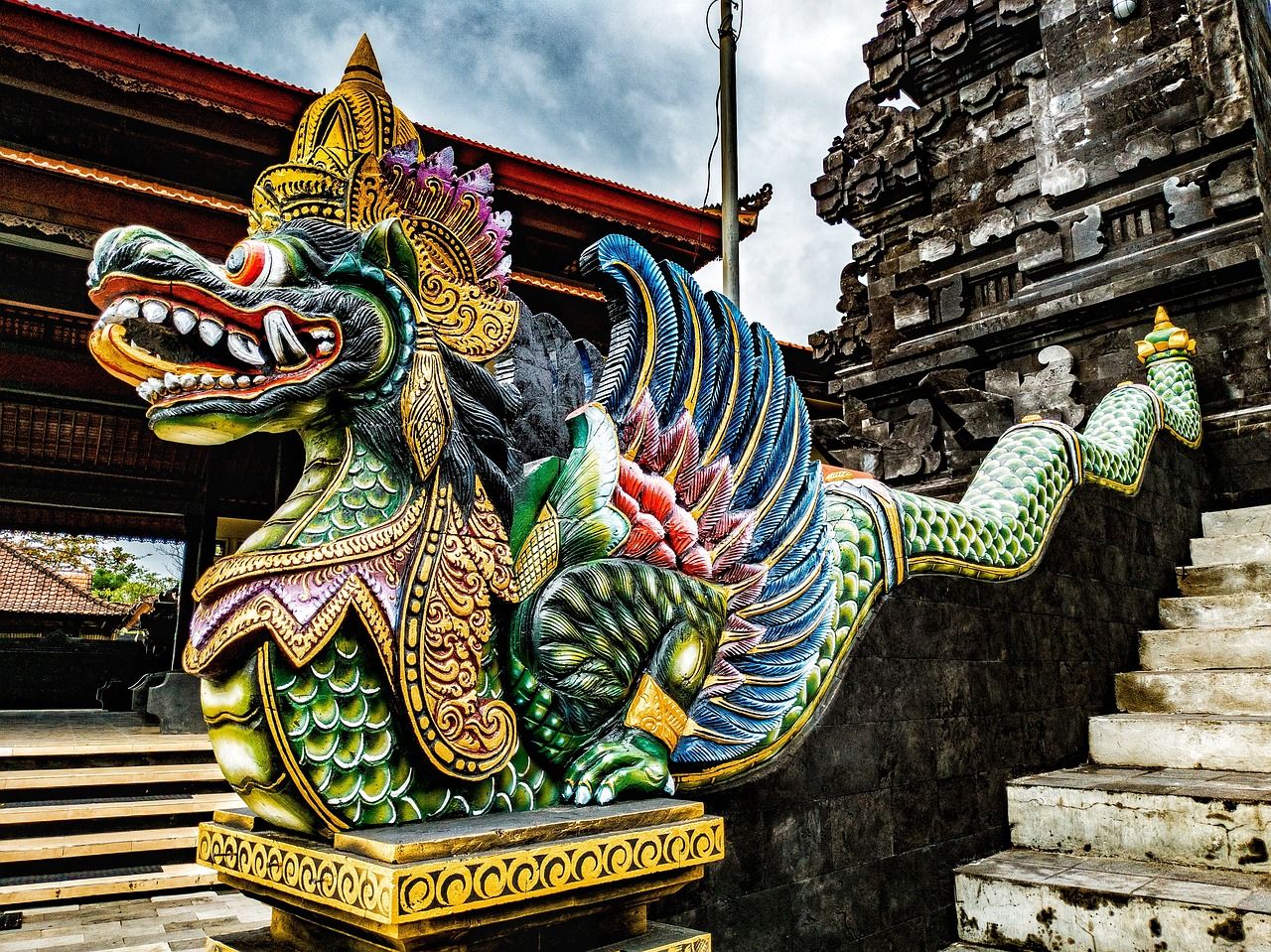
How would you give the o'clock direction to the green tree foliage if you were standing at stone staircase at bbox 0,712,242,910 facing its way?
The green tree foliage is roughly at 6 o'clock from the stone staircase.

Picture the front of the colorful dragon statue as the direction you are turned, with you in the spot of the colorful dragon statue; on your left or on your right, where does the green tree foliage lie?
on your right

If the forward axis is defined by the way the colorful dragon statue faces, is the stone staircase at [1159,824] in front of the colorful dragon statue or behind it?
behind

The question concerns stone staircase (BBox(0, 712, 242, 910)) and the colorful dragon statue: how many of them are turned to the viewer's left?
1

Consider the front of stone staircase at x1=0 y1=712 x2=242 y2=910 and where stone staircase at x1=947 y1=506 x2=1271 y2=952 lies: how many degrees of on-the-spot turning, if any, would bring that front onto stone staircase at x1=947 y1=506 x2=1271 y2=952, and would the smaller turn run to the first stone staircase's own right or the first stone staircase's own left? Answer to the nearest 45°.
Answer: approximately 45° to the first stone staircase's own left

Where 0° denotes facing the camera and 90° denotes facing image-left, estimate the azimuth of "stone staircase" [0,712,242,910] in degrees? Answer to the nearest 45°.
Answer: approximately 0°

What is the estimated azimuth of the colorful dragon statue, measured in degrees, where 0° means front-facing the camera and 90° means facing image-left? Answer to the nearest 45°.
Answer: approximately 90°

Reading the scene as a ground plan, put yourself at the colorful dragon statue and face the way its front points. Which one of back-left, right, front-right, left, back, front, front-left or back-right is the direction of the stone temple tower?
back-right

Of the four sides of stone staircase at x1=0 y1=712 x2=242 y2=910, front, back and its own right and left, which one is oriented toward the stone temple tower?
left
